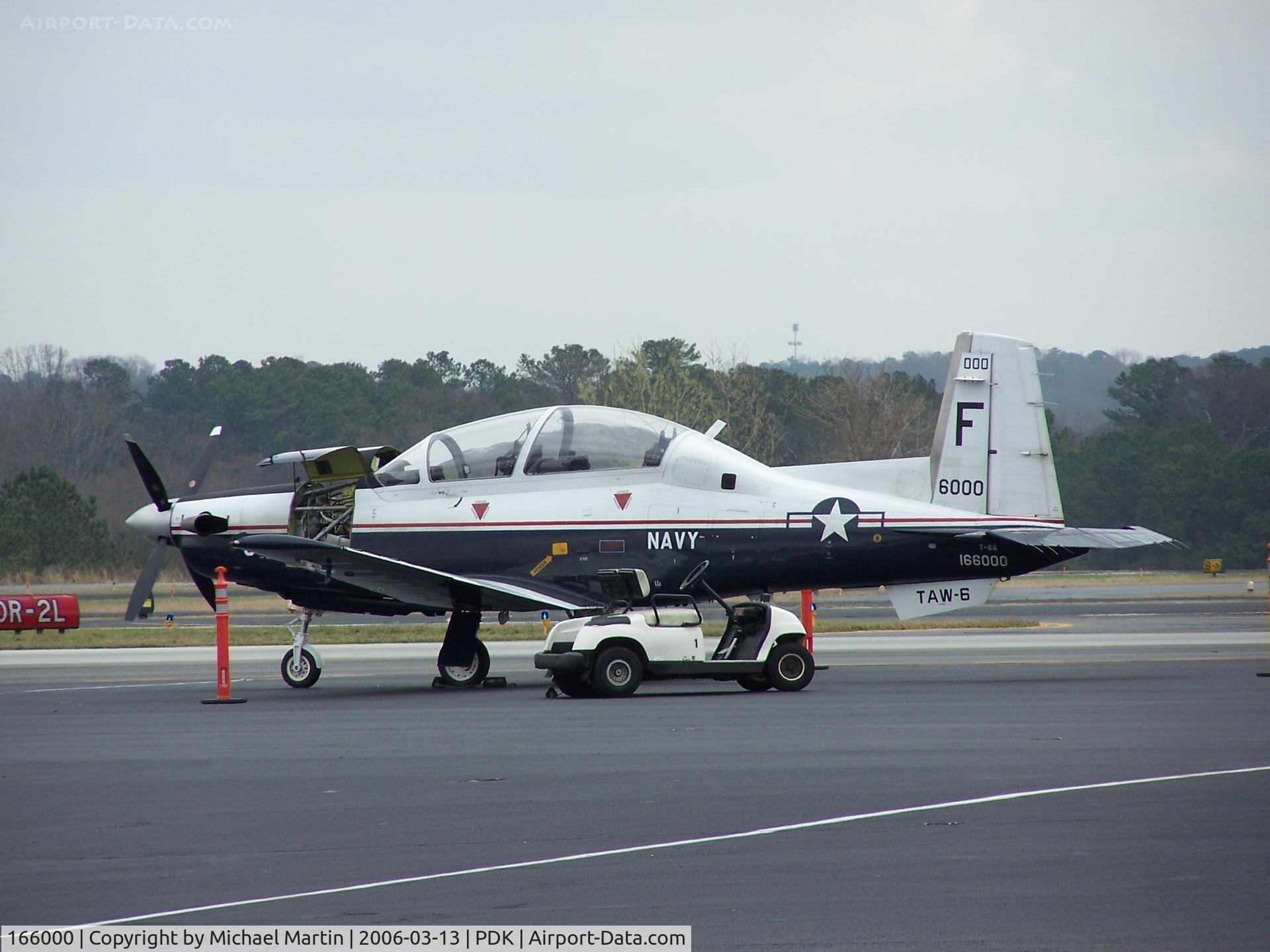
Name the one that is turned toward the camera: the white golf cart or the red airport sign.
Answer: the red airport sign

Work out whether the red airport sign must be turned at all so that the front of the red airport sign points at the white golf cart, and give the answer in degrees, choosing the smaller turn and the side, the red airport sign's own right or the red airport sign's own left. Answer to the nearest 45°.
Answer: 0° — it already faces it

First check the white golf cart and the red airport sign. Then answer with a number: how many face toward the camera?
1

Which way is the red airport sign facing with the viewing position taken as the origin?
facing the viewer

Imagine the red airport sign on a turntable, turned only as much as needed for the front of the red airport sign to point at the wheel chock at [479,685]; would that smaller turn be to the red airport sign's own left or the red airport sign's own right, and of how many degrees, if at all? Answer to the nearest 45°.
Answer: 0° — it already faces it
